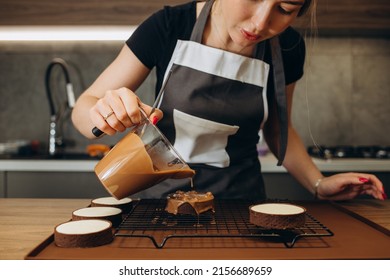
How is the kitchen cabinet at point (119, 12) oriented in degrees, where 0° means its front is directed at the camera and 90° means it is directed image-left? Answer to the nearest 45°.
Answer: approximately 0°

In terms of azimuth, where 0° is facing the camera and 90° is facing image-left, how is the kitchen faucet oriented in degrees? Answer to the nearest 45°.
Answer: approximately 315°

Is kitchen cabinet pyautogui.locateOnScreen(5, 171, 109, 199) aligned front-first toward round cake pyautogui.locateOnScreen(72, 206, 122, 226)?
yes

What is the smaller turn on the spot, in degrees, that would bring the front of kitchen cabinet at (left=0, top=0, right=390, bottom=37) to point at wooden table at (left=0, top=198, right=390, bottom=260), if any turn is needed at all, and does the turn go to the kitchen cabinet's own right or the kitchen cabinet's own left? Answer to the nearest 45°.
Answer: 0° — it already faces it

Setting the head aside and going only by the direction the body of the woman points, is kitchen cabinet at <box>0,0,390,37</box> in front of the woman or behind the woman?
behind

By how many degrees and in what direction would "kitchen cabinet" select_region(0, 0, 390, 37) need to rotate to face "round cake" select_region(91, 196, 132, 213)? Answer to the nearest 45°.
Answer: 0° — it already faces it
